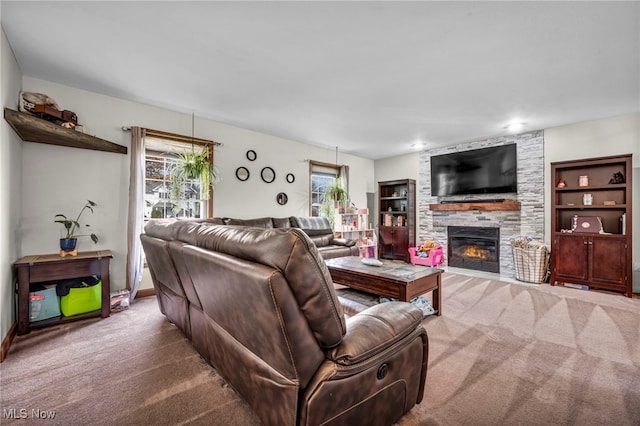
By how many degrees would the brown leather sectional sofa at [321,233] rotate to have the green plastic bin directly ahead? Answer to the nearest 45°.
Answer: approximately 90° to its right

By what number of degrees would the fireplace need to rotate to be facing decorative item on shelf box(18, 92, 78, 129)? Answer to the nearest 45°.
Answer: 0° — it already faces it

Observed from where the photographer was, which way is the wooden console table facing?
facing the viewer and to the right of the viewer

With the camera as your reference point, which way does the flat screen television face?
facing the viewer and to the left of the viewer

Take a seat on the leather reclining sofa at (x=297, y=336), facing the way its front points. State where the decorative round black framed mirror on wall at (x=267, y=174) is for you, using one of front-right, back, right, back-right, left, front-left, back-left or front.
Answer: front-left

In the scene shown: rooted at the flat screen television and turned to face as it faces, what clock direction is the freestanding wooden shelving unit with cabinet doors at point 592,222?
The freestanding wooden shelving unit with cabinet doors is roughly at 8 o'clock from the flat screen television.

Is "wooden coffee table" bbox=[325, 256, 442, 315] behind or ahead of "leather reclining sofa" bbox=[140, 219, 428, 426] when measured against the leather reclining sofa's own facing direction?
ahead

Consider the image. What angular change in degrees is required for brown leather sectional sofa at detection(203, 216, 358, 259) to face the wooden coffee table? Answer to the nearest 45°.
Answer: approximately 45° to its right

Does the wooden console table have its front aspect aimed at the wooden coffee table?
no
